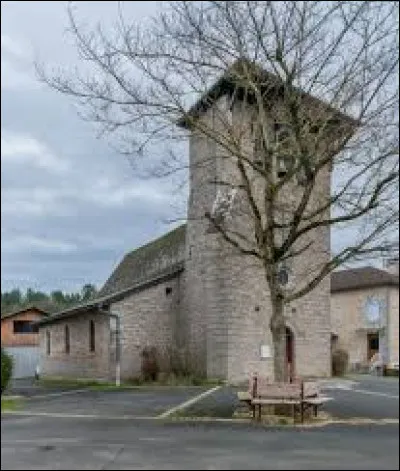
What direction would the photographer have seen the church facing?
facing the viewer and to the right of the viewer

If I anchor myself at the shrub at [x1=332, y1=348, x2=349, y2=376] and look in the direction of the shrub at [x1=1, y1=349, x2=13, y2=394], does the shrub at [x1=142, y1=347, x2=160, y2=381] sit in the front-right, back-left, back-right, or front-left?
front-right

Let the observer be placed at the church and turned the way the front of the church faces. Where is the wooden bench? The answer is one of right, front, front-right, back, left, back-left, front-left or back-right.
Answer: front-right

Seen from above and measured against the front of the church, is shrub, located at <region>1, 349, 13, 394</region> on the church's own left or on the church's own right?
on the church's own right

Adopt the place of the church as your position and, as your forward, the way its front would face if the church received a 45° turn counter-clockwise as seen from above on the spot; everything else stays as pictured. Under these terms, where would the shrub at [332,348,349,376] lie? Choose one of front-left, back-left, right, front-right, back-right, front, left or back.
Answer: front
